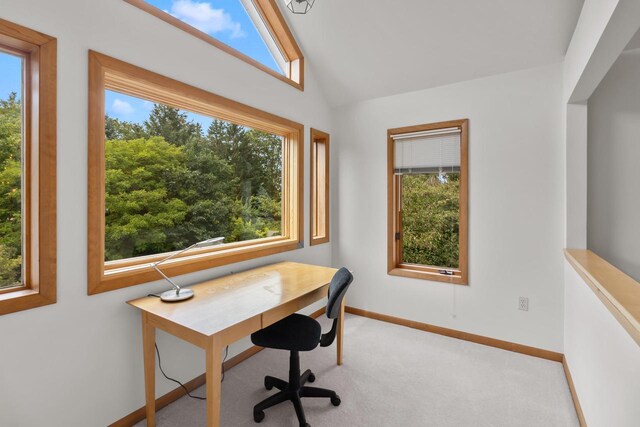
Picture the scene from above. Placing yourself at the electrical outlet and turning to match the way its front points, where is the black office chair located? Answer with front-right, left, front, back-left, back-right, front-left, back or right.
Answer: front-right

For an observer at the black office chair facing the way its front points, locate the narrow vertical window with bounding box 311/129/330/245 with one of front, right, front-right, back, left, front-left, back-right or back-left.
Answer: right

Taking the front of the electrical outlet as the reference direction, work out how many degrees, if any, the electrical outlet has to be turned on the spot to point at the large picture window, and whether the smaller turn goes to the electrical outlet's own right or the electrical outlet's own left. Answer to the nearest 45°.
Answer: approximately 45° to the electrical outlet's own right

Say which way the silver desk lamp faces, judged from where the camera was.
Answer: facing to the right of the viewer

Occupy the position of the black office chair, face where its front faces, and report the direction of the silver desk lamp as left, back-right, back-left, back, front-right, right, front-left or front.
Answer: front

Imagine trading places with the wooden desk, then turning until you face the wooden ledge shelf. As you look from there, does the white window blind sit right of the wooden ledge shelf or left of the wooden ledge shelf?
left

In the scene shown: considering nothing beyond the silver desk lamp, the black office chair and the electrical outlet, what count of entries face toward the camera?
1

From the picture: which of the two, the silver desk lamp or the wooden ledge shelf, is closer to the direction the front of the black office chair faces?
the silver desk lamp

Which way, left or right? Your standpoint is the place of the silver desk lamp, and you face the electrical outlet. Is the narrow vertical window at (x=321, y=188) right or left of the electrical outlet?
left

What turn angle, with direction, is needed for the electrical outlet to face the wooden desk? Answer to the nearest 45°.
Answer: approximately 45° to its right

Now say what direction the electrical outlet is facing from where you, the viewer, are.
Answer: facing the viewer

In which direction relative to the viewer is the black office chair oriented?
to the viewer's left
